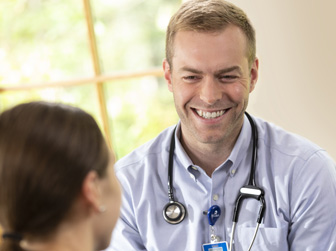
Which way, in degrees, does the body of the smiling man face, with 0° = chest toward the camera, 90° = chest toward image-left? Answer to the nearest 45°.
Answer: approximately 0°

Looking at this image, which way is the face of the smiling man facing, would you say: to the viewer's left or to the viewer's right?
to the viewer's left
